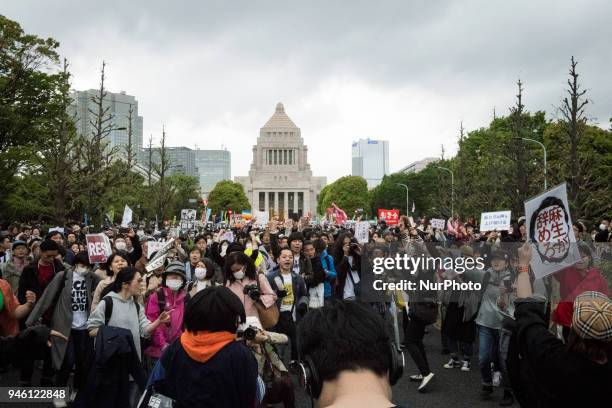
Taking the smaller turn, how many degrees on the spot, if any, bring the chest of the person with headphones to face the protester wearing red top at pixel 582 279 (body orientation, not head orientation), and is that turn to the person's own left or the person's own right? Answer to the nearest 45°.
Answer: approximately 45° to the person's own right

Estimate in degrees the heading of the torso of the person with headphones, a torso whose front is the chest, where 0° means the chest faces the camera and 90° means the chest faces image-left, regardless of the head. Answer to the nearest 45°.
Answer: approximately 180°

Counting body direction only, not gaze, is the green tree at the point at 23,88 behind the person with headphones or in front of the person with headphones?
in front

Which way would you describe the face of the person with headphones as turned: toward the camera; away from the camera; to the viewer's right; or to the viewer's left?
away from the camera
